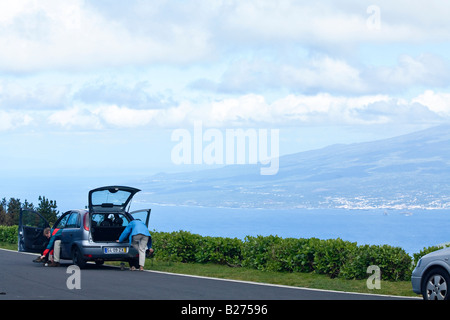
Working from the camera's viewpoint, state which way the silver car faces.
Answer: facing to the left of the viewer

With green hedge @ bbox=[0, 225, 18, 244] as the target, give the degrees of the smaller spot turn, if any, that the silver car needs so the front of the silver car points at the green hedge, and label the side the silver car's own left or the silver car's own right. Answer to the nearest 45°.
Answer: approximately 45° to the silver car's own right

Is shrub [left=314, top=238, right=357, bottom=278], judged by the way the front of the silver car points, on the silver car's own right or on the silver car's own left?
on the silver car's own right

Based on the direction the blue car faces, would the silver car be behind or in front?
behind

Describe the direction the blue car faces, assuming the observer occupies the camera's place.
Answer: facing away from the viewer and to the left of the viewer
